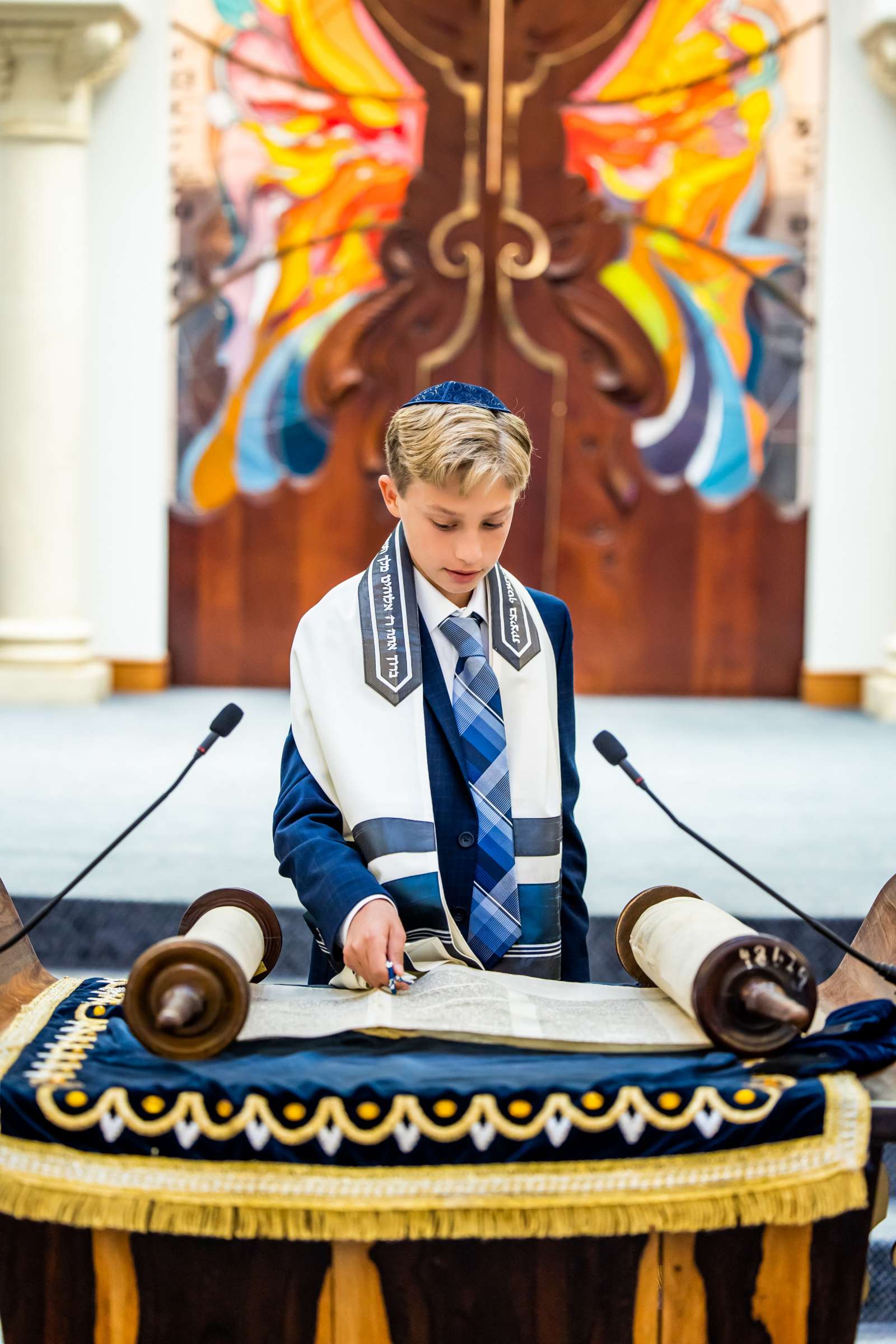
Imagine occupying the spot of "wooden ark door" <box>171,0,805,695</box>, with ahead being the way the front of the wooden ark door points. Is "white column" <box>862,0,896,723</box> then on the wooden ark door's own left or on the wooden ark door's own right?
on the wooden ark door's own left

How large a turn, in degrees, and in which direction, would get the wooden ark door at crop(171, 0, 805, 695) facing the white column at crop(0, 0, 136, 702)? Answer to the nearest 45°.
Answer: approximately 90° to its right

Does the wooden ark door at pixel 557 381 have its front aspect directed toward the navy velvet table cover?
yes

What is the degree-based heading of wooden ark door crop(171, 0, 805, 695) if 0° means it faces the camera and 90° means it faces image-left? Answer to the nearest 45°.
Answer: approximately 0°

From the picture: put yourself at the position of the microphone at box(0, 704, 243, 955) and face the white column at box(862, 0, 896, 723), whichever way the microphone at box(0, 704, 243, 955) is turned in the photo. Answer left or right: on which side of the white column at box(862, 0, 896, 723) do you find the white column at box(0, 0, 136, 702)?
left

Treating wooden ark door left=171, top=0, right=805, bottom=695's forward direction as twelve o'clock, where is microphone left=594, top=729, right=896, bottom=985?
The microphone is roughly at 12 o'clock from the wooden ark door.

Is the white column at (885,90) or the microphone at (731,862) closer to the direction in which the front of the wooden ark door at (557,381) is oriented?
the microphone

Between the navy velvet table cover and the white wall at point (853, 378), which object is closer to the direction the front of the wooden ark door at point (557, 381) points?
the navy velvet table cover

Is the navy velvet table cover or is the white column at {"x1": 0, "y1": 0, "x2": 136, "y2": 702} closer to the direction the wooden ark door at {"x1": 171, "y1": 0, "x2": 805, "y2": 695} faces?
the navy velvet table cover

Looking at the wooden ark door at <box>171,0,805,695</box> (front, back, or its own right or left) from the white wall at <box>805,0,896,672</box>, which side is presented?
left
